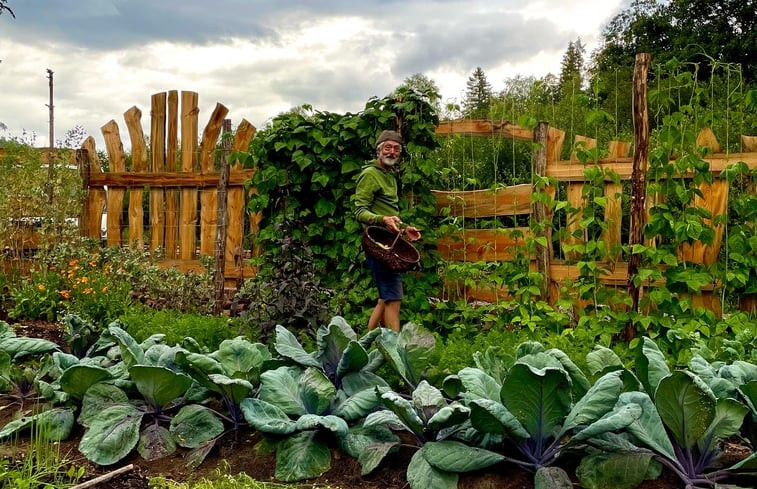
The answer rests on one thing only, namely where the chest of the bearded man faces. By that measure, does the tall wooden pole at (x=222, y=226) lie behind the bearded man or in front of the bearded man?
behind

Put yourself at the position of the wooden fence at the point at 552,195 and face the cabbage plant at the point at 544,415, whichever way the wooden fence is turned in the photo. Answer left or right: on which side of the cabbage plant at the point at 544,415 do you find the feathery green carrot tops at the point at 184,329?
right

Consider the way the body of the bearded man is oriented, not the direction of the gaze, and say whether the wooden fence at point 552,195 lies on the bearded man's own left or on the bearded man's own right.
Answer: on the bearded man's own left

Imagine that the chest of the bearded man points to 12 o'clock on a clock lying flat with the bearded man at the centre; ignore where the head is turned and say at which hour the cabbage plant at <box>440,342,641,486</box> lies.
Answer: The cabbage plant is roughly at 1 o'clock from the bearded man.

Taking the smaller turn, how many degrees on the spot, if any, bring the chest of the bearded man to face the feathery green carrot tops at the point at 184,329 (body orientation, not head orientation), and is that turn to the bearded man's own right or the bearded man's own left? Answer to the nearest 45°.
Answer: approximately 135° to the bearded man's own right

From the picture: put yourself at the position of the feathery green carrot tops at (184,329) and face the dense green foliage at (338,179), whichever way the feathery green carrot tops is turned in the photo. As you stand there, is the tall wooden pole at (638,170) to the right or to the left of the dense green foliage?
right

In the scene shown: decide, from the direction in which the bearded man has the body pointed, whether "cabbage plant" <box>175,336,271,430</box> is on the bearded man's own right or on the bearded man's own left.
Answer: on the bearded man's own right

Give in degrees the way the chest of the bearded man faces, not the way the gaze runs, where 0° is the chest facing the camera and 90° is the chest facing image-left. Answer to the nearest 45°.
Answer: approximately 315°

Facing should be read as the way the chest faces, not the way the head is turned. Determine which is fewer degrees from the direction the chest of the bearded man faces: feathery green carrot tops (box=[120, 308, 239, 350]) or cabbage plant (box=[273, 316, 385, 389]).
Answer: the cabbage plant

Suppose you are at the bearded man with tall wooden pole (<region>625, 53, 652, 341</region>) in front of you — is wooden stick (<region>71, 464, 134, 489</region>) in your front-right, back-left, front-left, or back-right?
back-right

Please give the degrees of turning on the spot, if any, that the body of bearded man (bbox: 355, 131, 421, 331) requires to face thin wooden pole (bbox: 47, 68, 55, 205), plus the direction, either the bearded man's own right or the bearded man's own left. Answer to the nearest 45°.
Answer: approximately 180°

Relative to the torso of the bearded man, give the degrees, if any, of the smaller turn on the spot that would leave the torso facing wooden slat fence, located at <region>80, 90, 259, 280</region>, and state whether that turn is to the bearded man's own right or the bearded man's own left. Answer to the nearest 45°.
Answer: approximately 180°

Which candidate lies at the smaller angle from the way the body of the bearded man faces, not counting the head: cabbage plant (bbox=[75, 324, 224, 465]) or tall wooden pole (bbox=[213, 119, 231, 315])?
the cabbage plant

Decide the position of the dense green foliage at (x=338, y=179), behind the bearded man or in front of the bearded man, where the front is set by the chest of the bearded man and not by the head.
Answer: behind
